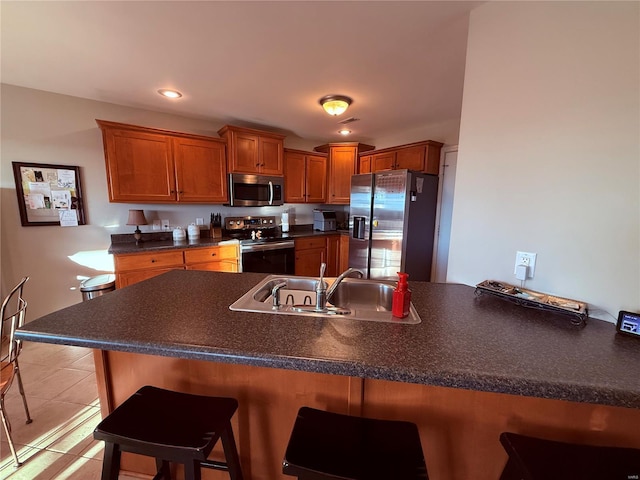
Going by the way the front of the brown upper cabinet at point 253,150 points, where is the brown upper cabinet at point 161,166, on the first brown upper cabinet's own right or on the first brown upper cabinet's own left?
on the first brown upper cabinet's own right

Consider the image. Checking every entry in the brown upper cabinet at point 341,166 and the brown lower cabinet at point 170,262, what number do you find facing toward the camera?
2

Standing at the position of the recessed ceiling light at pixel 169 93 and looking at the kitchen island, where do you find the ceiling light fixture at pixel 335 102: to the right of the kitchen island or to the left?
left

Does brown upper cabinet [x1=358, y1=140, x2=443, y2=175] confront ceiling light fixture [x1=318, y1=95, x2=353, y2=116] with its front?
yes

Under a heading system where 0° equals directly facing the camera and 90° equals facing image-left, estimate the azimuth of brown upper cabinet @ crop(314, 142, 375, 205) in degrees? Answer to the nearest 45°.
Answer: approximately 0°

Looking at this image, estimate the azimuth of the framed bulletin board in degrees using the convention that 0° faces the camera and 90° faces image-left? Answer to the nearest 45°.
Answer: approximately 0°

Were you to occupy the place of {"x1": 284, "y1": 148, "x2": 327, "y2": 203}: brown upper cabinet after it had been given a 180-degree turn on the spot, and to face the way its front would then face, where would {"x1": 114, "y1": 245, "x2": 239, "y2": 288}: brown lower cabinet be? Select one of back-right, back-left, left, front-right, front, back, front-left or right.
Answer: left

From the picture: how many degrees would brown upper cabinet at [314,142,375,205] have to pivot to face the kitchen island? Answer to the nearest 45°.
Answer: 0° — it already faces it

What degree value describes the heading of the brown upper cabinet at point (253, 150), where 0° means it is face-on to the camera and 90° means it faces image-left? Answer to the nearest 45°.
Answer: approximately 315°
